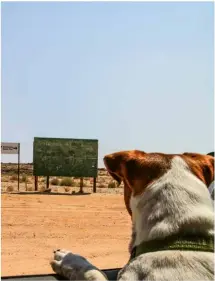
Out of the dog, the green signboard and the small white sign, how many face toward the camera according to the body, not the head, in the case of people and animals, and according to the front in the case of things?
2

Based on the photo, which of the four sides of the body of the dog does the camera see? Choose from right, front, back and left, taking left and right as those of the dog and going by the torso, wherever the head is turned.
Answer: back

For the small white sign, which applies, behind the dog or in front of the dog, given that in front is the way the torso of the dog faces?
in front

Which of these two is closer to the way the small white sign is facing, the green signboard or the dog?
the dog

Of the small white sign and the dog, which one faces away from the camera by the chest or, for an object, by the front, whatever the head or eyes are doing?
the dog

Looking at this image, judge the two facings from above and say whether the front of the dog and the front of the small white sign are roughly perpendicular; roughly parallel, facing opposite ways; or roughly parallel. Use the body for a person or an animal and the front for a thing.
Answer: roughly parallel, facing opposite ways

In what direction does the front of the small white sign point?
toward the camera

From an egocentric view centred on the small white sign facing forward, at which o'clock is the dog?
The dog is roughly at 12 o'clock from the small white sign.

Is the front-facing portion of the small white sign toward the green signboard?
no

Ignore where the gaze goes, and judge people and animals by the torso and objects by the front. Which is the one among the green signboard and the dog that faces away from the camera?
the dog

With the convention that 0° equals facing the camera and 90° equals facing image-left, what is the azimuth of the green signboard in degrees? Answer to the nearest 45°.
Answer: approximately 0°

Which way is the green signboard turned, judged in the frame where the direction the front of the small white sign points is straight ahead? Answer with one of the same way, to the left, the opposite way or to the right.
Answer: the same way

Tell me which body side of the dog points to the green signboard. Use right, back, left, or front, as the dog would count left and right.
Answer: front

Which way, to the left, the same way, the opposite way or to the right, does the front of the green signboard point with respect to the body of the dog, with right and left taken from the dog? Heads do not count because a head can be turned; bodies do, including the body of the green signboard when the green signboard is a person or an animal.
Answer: the opposite way

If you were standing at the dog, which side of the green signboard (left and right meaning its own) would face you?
front

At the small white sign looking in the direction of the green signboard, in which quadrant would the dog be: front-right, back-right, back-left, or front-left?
front-right

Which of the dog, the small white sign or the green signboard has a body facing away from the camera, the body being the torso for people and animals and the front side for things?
the dog
